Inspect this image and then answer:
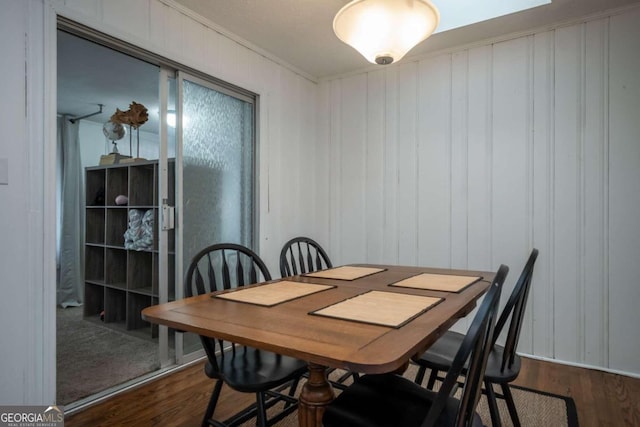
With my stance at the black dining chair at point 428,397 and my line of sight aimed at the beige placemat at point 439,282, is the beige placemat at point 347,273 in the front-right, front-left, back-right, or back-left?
front-left

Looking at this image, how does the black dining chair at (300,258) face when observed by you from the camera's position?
facing the viewer and to the right of the viewer

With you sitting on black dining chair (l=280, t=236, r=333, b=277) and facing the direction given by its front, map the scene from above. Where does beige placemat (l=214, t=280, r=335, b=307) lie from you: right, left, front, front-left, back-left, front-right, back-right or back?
front-right

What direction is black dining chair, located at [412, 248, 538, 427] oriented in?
to the viewer's left

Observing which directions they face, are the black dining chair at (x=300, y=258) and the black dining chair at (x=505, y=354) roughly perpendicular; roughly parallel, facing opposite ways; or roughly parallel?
roughly parallel, facing opposite ways

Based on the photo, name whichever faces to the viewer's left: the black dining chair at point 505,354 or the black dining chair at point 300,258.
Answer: the black dining chair at point 505,354

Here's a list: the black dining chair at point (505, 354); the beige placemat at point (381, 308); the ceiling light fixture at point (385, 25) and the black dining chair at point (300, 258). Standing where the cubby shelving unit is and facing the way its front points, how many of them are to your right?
0

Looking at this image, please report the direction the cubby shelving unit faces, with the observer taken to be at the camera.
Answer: facing the viewer and to the left of the viewer

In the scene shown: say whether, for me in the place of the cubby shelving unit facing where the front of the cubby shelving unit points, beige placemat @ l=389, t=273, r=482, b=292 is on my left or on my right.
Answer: on my left

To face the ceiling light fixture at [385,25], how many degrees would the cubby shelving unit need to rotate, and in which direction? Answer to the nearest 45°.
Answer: approximately 45° to its left

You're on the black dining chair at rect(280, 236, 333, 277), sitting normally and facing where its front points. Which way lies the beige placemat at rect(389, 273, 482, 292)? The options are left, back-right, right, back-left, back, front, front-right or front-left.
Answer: front

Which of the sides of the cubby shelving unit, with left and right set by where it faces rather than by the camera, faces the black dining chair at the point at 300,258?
left

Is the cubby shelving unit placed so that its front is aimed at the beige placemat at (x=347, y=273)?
no

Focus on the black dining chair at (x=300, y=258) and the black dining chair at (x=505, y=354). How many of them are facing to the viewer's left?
1
